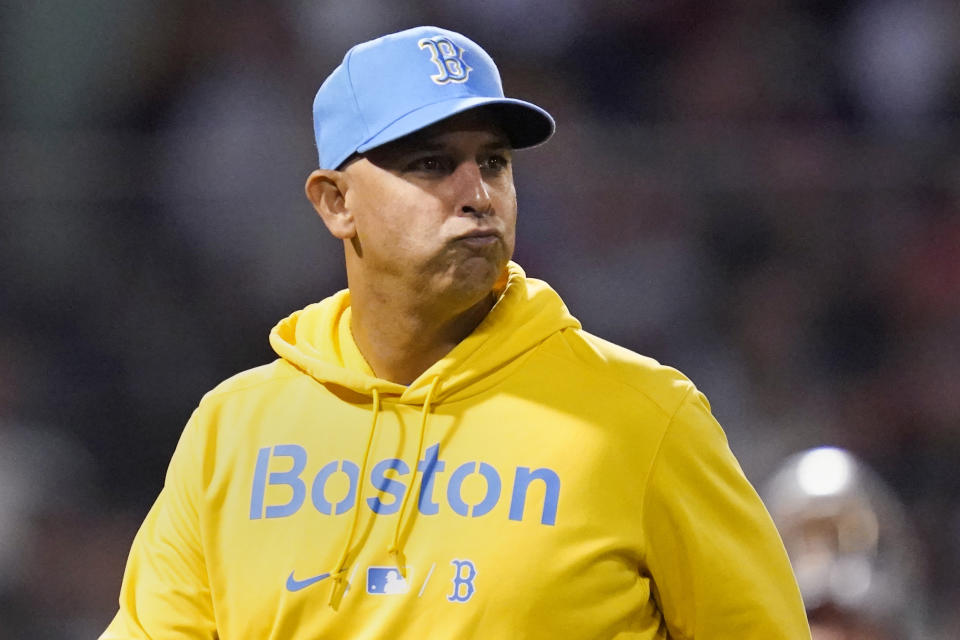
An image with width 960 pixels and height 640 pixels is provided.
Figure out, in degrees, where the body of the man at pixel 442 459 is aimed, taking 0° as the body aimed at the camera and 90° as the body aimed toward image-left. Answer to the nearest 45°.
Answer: approximately 0°

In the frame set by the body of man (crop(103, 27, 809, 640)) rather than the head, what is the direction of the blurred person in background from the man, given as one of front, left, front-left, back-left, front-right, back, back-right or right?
back-left
